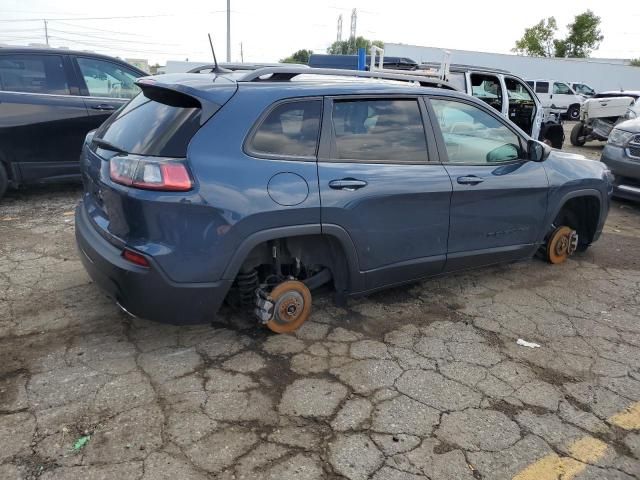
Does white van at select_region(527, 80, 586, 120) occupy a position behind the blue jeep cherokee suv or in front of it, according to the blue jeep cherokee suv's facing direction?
in front

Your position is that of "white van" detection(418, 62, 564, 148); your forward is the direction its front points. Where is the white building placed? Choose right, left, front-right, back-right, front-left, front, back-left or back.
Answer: left

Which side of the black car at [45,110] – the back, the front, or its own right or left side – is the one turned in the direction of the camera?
right

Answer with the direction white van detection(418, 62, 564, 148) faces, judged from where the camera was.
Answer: facing to the right of the viewer

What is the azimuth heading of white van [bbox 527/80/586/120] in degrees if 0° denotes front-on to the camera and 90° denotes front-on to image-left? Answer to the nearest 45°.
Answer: approximately 270°

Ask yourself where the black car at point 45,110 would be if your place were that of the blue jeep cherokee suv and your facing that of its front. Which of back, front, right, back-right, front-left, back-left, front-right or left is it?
left

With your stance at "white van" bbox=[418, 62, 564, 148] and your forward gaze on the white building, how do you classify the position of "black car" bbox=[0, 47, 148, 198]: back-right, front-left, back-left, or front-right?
back-left

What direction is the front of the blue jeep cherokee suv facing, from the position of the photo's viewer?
facing away from the viewer and to the right of the viewer

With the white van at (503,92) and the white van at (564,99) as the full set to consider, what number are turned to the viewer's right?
2

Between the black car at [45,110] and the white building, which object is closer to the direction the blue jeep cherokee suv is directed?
the white building
